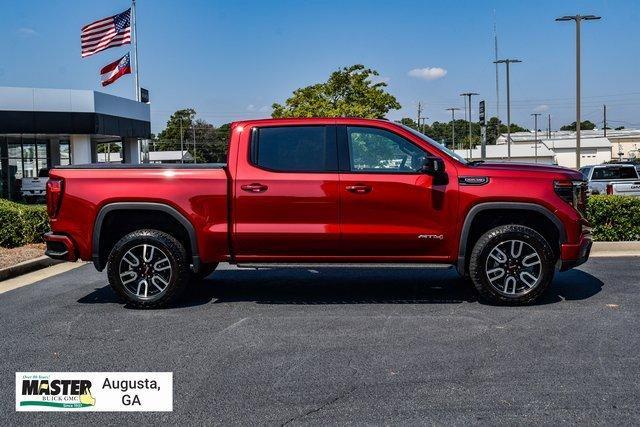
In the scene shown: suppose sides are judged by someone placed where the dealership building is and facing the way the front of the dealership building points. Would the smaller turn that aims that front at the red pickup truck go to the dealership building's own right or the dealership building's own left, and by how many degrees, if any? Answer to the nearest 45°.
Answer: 0° — it already faces it

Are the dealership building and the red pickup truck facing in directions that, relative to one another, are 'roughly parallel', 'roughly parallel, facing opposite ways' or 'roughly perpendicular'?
roughly perpendicular

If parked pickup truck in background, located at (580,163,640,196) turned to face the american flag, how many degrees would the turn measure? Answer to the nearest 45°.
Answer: approximately 45° to its left

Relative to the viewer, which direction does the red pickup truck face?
to the viewer's right

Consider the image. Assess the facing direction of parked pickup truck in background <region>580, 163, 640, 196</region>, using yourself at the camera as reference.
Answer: facing away from the viewer and to the left of the viewer

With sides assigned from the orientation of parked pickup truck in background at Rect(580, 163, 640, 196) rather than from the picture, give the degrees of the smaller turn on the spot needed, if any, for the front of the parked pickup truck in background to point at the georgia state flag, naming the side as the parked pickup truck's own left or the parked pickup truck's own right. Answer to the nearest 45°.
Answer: approximately 45° to the parked pickup truck's own left

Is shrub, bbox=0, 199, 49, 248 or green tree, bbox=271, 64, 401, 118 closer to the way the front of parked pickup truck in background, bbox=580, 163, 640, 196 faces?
the green tree

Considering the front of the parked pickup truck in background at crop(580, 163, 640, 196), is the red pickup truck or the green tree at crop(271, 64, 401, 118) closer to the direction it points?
the green tree

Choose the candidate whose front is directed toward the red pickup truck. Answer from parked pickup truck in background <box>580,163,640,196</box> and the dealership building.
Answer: the dealership building

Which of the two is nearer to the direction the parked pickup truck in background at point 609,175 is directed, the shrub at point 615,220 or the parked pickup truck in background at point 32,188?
the parked pickup truck in background at point 32,188

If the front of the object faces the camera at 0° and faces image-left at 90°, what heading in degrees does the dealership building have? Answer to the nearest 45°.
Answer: approximately 0°

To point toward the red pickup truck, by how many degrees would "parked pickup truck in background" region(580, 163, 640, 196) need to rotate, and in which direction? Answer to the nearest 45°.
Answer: approximately 135° to its left
